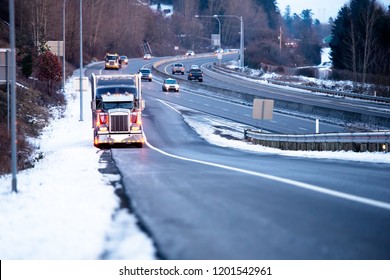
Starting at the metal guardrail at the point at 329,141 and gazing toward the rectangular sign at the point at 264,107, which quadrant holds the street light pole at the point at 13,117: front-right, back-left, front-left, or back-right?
back-left

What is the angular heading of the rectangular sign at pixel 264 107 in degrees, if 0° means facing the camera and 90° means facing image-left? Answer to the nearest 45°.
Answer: approximately 180°

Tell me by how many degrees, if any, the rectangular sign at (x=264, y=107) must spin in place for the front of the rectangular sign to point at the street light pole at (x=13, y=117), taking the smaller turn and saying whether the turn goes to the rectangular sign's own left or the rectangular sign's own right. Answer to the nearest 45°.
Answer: approximately 180°

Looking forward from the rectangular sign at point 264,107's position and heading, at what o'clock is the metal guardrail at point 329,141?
The metal guardrail is roughly at 5 o'clock from the rectangular sign.
